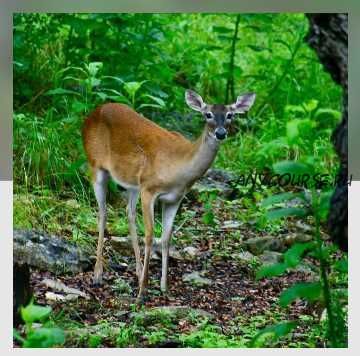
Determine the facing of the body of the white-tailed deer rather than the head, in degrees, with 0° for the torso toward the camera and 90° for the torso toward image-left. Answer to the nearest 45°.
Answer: approximately 315°

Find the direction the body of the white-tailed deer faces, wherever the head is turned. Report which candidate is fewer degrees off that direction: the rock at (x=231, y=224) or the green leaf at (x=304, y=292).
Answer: the green leaf

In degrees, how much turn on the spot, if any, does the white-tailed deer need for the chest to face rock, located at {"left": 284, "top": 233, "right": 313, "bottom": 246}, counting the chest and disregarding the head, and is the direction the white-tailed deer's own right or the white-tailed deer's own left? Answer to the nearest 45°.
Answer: approximately 45° to the white-tailed deer's own left

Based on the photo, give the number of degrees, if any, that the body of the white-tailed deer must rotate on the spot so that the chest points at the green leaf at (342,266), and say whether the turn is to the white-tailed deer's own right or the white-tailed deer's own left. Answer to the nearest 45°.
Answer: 0° — it already faces it

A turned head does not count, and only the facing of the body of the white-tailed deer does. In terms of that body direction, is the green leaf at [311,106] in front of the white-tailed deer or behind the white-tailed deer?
in front
